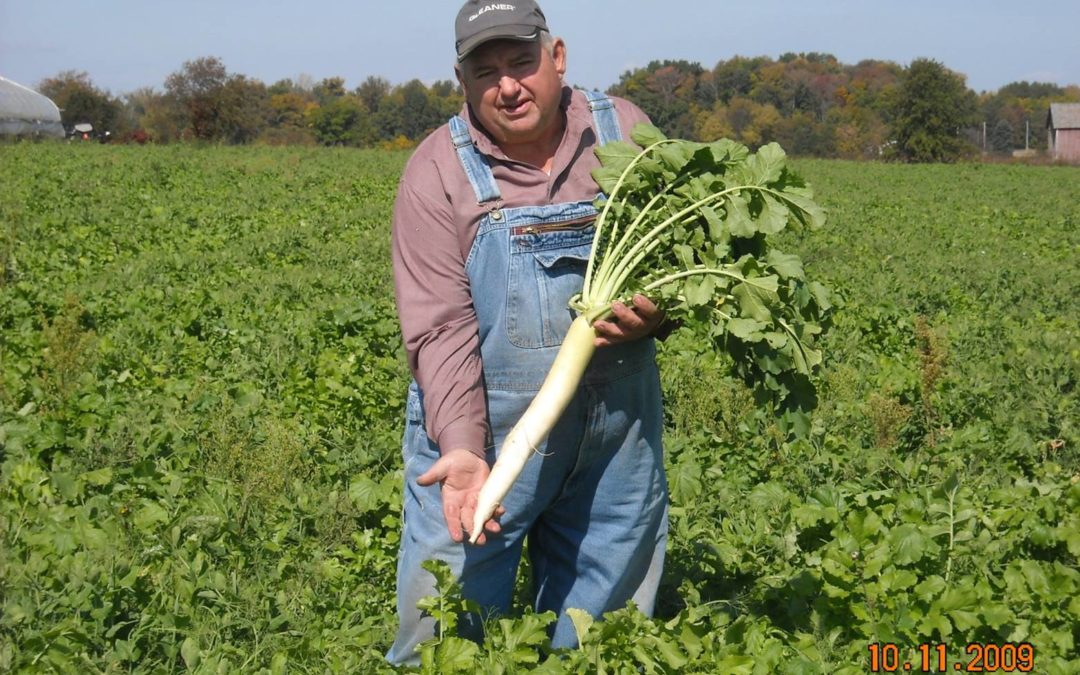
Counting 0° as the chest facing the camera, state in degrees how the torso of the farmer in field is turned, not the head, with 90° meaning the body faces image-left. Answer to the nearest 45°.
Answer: approximately 0°
